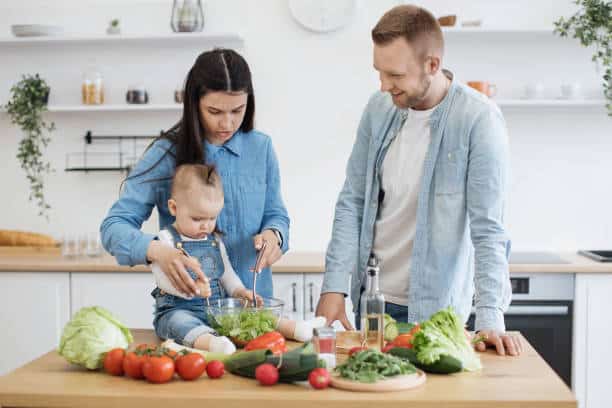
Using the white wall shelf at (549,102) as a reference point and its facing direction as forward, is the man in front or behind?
in front

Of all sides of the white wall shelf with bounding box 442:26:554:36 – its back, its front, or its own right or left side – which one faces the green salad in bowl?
front

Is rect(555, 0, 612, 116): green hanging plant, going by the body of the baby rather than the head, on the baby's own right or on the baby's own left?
on the baby's own left

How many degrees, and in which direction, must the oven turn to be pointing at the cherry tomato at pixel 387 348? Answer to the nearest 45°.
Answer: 0° — it already faces it

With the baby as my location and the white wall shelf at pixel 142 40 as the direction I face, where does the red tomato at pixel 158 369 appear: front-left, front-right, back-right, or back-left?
back-left

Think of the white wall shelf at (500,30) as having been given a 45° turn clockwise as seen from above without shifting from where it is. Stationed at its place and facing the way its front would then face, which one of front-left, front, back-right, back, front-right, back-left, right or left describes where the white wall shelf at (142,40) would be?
front-right

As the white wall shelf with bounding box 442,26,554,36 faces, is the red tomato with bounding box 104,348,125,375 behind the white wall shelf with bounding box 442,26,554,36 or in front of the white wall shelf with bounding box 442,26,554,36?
in front

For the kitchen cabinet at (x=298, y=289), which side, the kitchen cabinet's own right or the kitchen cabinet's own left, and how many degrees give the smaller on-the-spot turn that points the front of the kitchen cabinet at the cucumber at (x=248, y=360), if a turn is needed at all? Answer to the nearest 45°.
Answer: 0° — it already faces it

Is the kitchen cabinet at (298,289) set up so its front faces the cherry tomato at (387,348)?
yes

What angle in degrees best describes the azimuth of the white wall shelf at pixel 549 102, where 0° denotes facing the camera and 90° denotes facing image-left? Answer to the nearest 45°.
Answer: approximately 0°

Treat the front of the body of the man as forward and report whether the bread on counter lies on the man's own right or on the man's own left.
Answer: on the man's own right

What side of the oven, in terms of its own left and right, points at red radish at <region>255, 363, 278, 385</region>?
front
